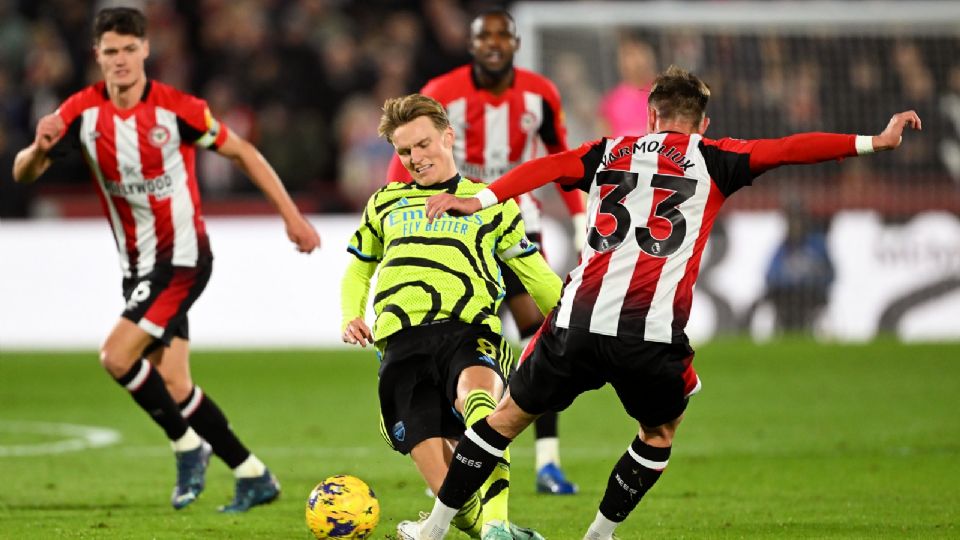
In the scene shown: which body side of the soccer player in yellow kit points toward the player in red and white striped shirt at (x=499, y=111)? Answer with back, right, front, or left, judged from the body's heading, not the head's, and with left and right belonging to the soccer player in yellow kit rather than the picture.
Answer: back

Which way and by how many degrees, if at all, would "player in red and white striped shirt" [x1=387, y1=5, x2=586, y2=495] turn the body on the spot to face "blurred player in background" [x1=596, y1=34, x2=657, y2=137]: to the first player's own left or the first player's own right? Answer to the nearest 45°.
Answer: approximately 180°

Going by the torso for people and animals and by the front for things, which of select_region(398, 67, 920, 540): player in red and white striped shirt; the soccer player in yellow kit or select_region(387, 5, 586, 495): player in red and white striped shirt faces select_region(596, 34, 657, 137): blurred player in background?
select_region(398, 67, 920, 540): player in red and white striped shirt

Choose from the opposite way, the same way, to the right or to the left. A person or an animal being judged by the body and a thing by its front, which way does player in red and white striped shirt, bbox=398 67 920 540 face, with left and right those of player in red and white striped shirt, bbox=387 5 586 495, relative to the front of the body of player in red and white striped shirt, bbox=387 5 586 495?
the opposite way

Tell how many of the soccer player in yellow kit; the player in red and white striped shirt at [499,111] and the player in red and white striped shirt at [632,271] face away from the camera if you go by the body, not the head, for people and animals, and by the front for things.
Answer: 1

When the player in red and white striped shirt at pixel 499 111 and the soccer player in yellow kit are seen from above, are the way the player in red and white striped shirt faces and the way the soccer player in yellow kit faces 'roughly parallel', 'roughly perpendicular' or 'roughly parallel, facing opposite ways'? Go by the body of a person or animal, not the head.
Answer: roughly parallel

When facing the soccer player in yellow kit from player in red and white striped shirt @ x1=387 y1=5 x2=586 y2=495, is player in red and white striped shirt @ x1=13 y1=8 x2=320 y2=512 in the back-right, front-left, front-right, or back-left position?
front-right

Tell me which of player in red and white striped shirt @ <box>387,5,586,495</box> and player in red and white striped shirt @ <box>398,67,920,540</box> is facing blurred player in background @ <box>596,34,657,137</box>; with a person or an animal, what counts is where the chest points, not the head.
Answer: player in red and white striped shirt @ <box>398,67,920,540</box>

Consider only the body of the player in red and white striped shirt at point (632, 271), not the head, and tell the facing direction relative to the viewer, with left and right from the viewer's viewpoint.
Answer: facing away from the viewer

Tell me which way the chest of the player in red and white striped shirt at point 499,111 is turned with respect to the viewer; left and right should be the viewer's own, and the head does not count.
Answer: facing the viewer

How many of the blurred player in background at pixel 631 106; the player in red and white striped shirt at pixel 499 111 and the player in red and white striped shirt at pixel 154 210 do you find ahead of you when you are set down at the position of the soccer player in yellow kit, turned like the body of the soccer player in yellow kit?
0

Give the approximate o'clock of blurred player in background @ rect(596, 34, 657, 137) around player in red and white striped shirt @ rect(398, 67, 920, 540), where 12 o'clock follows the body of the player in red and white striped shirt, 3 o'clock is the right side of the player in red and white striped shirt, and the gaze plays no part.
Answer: The blurred player in background is roughly at 12 o'clock from the player in red and white striped shirt.

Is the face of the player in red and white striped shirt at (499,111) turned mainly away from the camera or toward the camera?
toward the camera

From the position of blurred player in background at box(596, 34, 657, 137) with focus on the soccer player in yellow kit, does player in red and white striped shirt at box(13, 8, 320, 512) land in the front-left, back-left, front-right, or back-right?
front-right

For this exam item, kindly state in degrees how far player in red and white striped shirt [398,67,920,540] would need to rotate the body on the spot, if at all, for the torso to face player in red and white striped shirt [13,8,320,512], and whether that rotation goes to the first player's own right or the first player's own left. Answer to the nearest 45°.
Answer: approximately 45° to the first player's own left

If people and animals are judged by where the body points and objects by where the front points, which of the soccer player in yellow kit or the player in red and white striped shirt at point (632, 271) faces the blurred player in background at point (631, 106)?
the player in red and white striped shirt

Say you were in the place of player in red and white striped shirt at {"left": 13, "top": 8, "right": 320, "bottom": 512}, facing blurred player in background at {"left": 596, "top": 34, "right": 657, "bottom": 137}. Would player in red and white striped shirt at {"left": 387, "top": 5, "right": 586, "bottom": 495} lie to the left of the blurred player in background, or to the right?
right

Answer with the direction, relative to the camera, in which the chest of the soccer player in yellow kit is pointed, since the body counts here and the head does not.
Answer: toward the camera

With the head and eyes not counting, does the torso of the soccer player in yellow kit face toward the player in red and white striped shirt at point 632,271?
no
